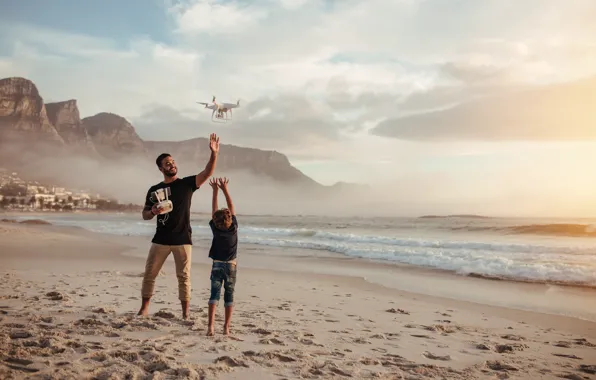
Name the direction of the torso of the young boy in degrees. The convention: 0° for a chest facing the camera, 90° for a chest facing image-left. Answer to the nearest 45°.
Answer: approximately 180°

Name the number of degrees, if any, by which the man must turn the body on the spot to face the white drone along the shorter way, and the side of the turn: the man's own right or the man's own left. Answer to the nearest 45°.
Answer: approximately 90° to the man's own left

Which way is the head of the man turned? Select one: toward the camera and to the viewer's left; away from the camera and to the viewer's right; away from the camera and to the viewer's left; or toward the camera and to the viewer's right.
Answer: toward the camera and to the viewer's right

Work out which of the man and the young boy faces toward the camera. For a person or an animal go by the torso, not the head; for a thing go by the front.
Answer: the man

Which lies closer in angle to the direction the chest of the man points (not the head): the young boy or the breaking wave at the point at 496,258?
the young boy

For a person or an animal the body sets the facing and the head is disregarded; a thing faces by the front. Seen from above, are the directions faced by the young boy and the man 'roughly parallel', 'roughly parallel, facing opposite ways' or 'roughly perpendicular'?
roughly parallel, facing opposite ways

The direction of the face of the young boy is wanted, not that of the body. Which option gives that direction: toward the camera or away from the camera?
away from the camera

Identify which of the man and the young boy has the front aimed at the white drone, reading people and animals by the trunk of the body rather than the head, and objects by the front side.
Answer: the young boy

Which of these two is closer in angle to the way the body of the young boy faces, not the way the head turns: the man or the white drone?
the white drone

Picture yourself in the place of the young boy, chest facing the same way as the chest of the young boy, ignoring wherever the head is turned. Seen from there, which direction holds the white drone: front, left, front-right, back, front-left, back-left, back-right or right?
front

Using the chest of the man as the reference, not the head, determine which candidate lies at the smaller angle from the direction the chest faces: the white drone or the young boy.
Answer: the young boy

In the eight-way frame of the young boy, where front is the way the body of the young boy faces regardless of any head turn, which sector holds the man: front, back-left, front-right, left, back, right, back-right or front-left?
front-left

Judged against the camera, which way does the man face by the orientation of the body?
toward the camera

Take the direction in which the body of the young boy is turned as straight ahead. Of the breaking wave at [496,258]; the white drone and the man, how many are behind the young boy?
0
